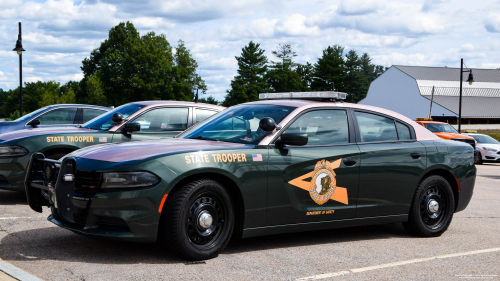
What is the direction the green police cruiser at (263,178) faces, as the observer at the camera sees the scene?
facing the viewer and to the left of the viewer

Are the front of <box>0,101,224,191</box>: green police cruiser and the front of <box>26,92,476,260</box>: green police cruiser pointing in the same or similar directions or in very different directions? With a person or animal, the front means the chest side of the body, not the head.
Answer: same or similar directions

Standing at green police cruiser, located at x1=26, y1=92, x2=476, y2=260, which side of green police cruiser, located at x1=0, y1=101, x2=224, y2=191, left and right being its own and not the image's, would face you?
left

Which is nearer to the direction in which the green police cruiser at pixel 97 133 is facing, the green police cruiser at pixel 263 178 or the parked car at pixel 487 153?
the green police cruiser

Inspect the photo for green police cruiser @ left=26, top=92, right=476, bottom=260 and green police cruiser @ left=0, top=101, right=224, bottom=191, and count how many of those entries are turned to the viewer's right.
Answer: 0

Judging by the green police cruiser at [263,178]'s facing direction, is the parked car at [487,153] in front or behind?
behind

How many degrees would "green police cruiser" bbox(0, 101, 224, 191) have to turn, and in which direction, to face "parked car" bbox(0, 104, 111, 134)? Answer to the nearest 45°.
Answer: approximately 135° to its right

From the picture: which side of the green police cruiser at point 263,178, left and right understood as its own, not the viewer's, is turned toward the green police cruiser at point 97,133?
right
